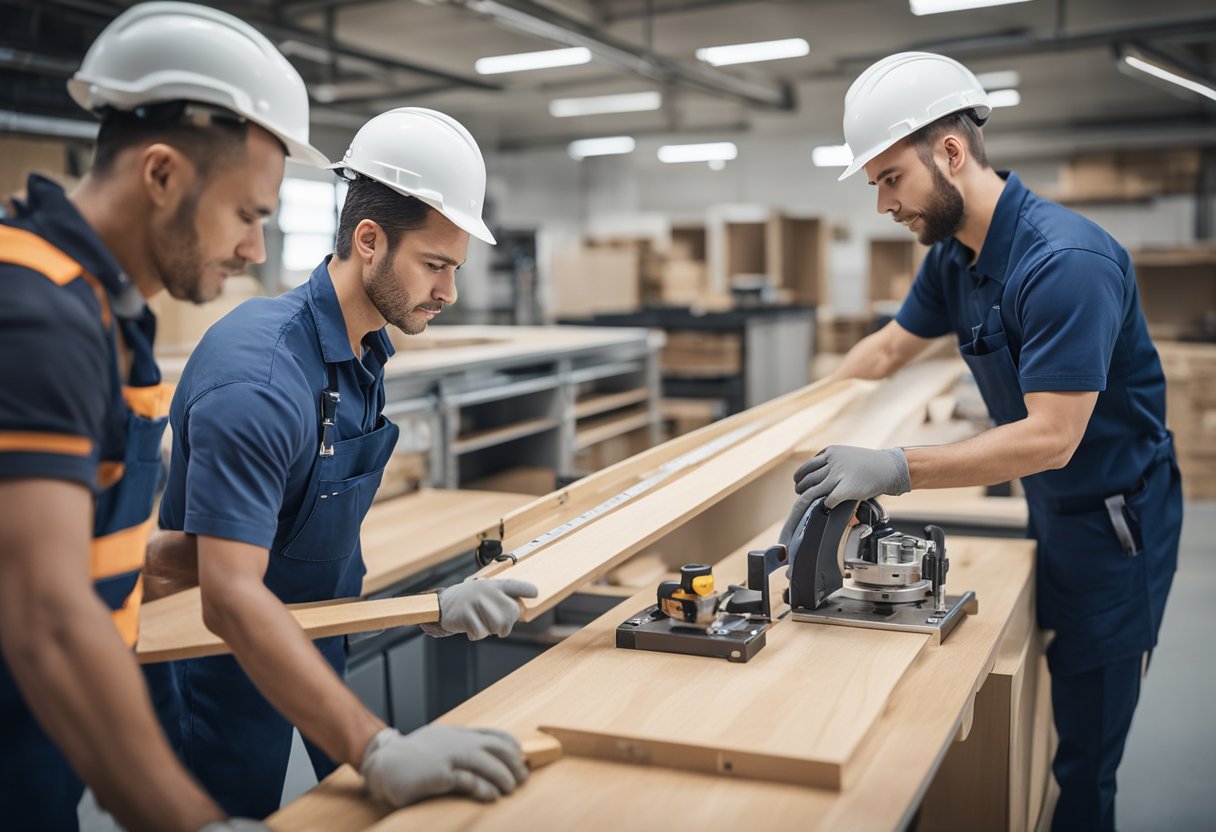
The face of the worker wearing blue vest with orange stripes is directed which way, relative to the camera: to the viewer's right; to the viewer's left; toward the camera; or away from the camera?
to the viewer's right

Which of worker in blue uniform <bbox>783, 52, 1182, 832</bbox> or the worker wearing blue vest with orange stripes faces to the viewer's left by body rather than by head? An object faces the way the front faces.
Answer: the worker in blue uniform

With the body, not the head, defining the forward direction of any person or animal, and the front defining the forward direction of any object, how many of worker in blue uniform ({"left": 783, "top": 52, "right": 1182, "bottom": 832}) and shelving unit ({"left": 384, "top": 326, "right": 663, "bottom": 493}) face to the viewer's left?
1

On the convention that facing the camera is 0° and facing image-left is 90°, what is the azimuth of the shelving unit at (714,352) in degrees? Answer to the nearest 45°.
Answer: approximately 45°

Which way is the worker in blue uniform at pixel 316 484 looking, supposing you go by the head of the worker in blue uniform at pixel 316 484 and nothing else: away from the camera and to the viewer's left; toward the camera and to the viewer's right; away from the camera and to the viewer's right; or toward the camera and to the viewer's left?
toward the camera and to the viewer's right

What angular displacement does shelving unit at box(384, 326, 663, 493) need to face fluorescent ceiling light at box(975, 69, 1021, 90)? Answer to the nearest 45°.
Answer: approximately 90° to its left

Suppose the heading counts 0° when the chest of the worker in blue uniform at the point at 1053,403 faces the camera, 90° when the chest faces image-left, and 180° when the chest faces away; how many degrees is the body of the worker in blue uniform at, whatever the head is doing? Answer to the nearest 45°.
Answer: approximately 90°

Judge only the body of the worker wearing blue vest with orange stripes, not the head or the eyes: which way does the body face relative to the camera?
to the viewer's right

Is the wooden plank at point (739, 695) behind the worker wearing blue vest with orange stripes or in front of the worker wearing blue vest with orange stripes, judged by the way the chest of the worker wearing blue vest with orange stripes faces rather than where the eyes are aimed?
in front

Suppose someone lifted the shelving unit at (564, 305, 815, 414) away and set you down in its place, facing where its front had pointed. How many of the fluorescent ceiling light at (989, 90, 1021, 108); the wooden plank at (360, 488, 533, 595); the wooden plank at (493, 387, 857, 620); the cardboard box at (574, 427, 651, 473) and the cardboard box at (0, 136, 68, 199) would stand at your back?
1

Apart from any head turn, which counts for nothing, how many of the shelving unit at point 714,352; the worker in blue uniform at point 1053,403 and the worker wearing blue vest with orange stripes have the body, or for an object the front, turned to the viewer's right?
1

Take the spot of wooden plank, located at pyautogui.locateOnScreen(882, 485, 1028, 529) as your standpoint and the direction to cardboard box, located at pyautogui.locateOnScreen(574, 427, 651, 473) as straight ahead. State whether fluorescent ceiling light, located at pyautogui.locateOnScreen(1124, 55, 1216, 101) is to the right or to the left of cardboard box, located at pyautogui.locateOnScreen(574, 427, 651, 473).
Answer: right

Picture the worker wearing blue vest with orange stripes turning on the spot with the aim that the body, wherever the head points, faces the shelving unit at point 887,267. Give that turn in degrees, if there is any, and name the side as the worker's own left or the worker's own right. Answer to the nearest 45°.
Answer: approximately 45° to the worker's own left

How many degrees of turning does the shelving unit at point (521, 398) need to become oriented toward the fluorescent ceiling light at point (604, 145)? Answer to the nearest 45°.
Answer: approximately 135° to its left
